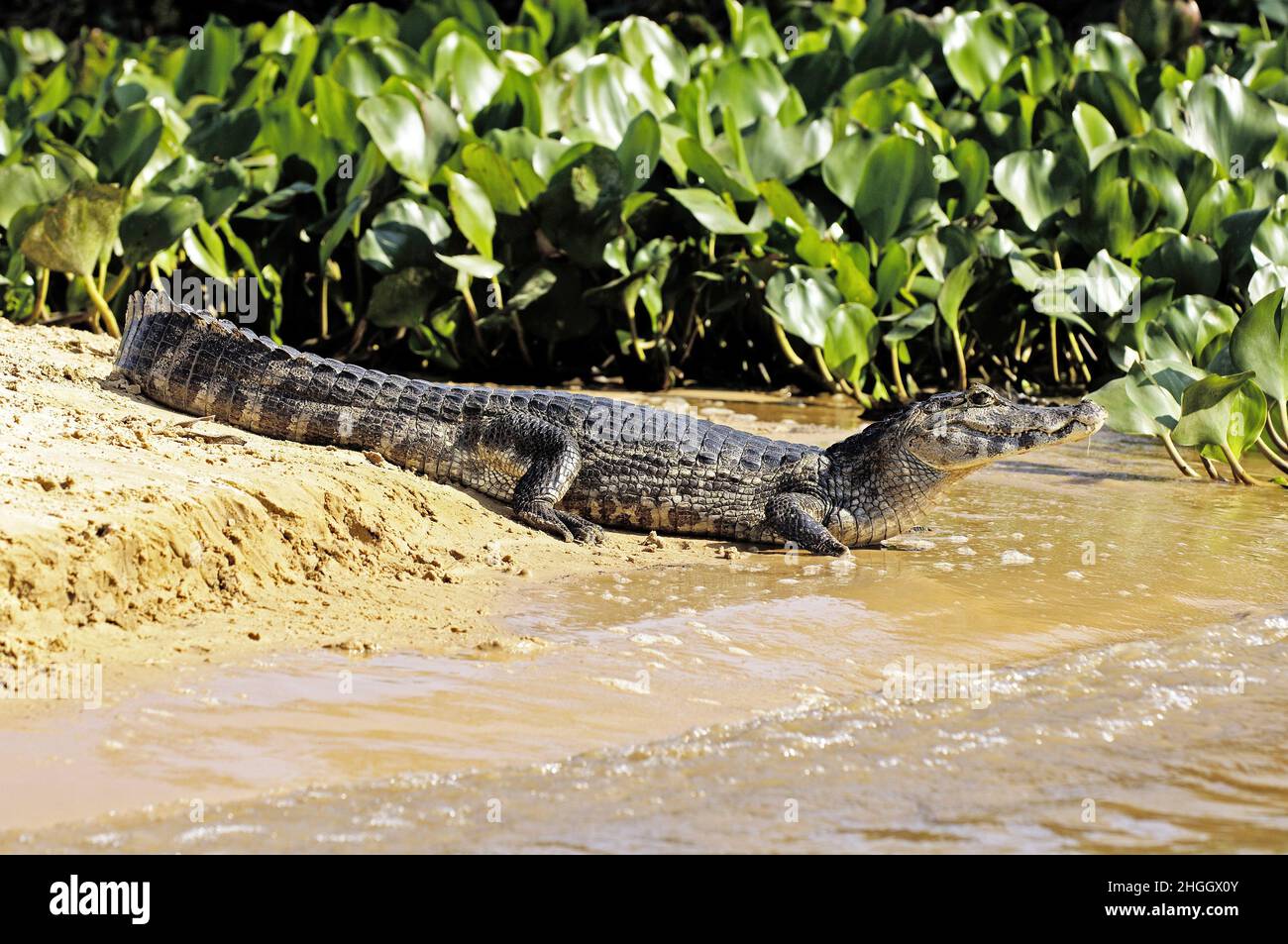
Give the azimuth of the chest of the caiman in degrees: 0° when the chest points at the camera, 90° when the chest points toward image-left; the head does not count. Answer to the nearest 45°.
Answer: approximately 270°
